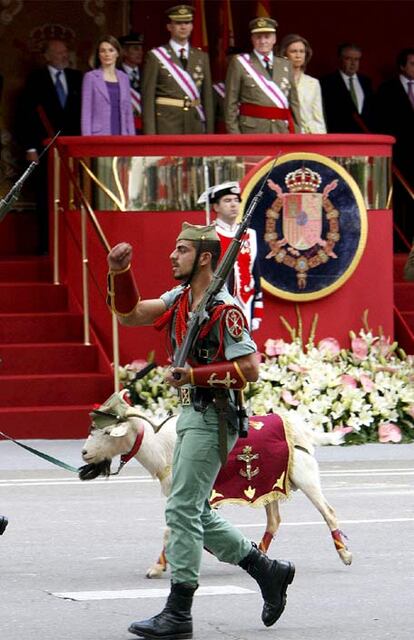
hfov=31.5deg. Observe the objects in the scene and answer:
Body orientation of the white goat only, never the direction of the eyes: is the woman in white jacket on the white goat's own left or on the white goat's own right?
on the white goat's own right

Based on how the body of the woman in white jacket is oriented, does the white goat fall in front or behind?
in front

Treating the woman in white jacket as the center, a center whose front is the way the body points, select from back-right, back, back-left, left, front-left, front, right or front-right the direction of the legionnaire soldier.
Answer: front

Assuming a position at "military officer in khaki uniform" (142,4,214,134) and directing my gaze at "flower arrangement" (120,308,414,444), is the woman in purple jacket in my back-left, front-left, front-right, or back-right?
back-right

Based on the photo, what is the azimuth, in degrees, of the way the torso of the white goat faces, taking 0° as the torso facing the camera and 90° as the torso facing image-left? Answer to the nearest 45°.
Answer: approximately 90°

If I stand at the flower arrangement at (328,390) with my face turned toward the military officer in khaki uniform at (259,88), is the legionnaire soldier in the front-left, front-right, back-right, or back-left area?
back-left

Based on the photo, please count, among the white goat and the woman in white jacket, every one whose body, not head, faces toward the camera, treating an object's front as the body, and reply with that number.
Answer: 1

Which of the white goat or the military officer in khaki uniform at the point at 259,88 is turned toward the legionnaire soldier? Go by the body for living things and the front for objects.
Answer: the military officer in khaki uniform

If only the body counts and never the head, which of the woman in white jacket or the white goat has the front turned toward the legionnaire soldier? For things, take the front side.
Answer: the woman in white jacket

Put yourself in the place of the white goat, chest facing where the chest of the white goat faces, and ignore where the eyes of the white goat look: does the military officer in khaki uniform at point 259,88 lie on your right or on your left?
on your right
